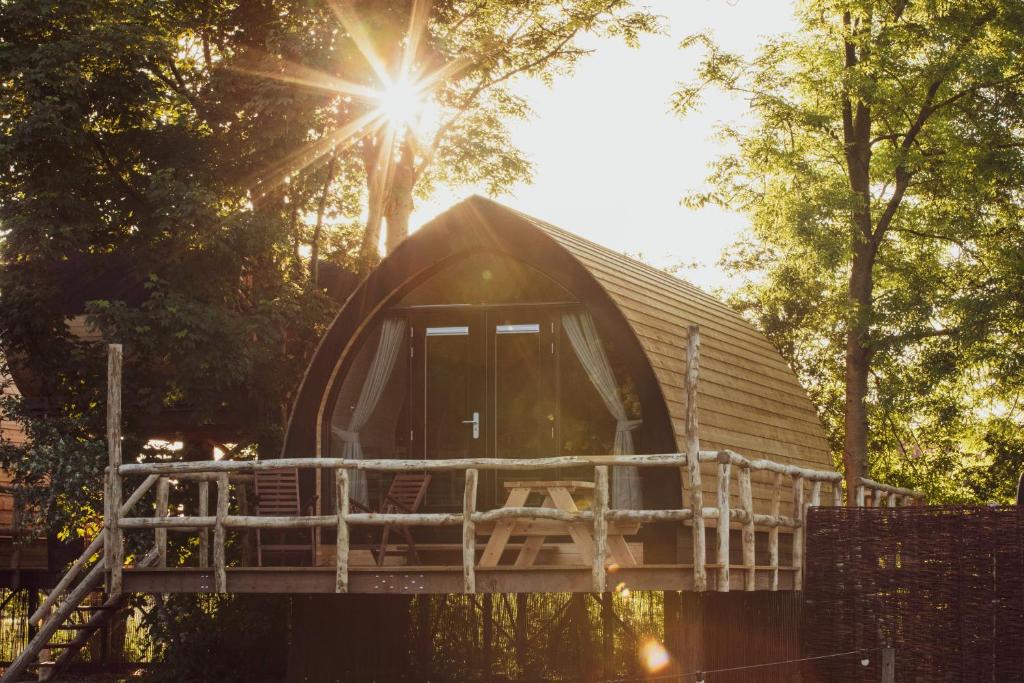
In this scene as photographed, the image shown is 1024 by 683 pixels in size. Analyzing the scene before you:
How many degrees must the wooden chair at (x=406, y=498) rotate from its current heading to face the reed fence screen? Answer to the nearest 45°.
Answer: approximately 135° to its left

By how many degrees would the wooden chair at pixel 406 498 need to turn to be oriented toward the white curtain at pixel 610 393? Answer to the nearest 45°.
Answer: approximately 180°

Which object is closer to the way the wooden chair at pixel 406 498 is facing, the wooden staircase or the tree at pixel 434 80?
the wooden staircase

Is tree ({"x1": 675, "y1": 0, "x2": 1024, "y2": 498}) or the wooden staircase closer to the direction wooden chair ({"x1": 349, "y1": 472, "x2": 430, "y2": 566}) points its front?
the wooden staircase

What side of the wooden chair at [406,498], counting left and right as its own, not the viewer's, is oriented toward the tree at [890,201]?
back

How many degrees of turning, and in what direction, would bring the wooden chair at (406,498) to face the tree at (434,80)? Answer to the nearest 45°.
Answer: approximately 135° to its right

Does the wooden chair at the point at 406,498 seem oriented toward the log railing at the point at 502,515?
no

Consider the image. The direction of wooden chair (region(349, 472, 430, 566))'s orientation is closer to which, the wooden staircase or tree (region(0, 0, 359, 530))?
the wooden staircase

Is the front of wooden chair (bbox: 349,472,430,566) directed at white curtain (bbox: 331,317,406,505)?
no

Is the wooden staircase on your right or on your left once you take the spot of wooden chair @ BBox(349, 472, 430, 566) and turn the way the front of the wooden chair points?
on your right

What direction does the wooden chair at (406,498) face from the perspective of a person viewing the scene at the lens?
facing the viewer and to the left of the viewer

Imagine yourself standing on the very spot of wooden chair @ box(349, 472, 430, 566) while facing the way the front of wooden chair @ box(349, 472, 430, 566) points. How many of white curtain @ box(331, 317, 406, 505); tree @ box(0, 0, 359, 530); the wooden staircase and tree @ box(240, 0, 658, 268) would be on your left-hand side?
0

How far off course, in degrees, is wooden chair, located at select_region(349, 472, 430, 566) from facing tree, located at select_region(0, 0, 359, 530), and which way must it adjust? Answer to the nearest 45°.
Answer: approximately 90° to its right
